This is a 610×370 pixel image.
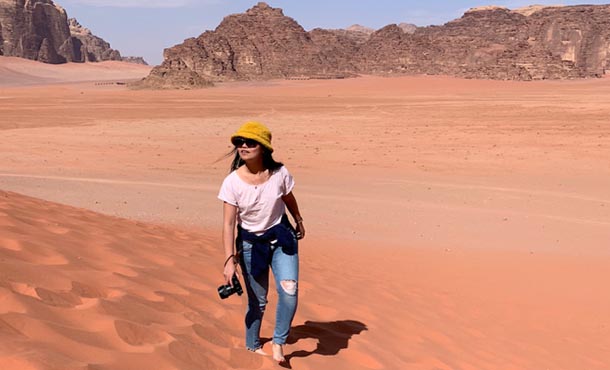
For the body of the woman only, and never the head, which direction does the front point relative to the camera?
toward the camera
